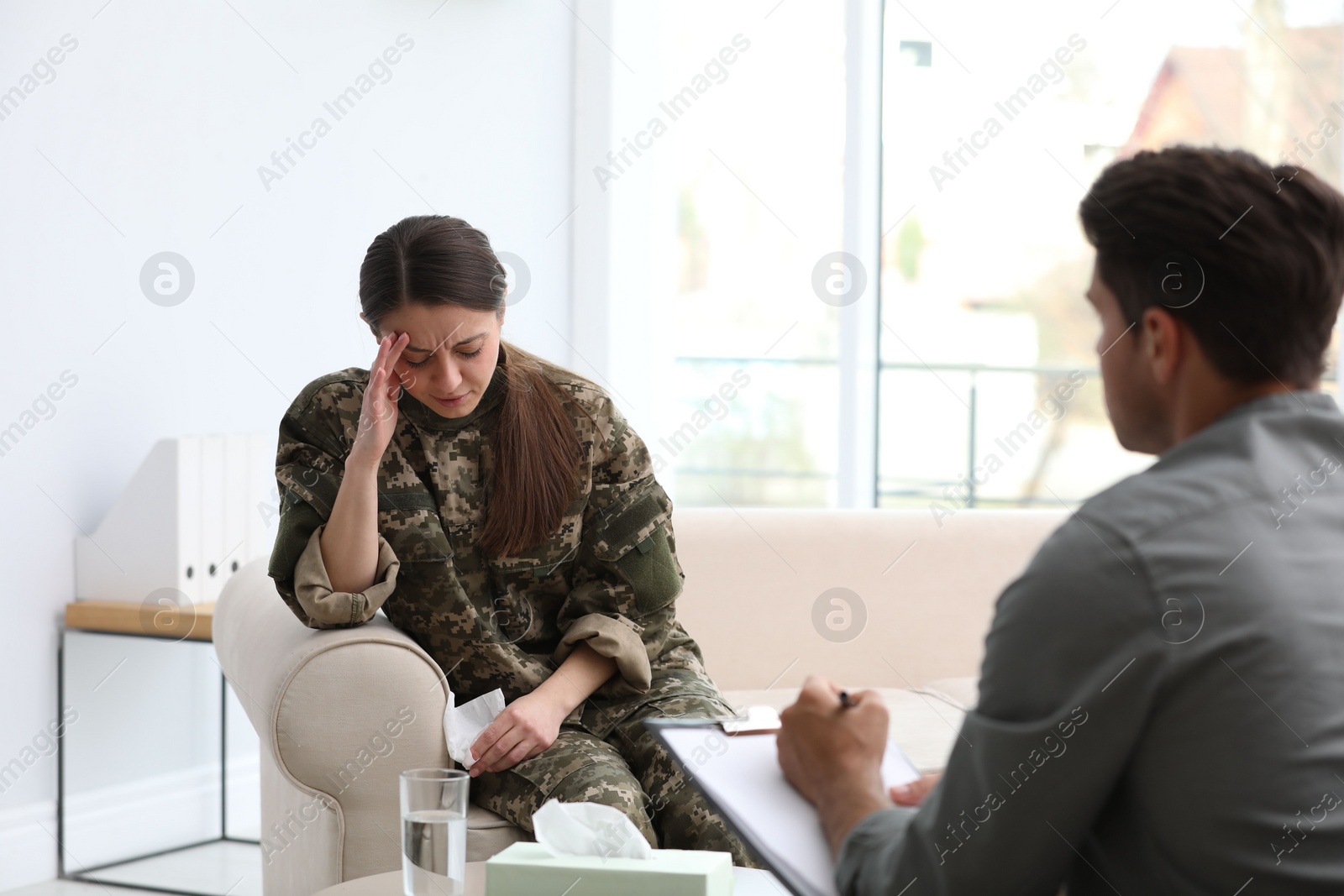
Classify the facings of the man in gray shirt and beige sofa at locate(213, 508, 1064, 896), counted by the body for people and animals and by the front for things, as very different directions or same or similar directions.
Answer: very different directions

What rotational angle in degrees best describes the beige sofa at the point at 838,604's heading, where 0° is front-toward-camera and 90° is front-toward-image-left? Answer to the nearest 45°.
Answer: approximately 0°

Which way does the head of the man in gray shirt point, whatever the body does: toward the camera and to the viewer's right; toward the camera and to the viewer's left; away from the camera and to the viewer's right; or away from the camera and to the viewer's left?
away from the camera and to the viewer's left

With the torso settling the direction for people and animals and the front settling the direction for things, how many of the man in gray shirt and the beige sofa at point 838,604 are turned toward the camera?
1

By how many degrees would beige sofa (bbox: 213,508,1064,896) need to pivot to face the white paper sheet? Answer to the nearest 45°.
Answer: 0° — it already faces it

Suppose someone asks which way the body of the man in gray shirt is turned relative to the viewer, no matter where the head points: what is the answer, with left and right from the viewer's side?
facing away from the viewer and to the left of the viewer

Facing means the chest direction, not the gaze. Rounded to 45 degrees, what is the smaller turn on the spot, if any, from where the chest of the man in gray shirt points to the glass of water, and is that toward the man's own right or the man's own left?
approximately 45° to the man's own left

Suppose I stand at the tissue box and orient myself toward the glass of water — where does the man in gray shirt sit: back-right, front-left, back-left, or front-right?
back-left

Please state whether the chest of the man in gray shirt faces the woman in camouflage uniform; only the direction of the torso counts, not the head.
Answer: yes
